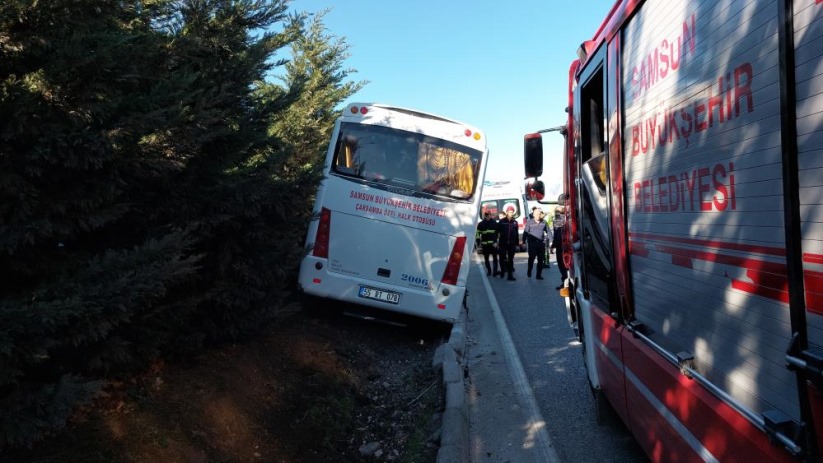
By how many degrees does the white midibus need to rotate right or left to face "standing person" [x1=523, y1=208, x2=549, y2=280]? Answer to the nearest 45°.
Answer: approximately 45° to its right

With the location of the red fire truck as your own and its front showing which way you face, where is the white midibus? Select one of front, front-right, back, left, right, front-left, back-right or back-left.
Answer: front

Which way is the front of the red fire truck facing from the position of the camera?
facing away from the viewer and to the left of the viewer

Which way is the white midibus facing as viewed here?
away from the camera

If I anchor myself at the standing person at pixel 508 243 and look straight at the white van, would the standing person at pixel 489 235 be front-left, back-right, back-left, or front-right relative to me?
front-left

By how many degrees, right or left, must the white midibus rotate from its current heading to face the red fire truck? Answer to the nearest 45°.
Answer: approximately 180°
